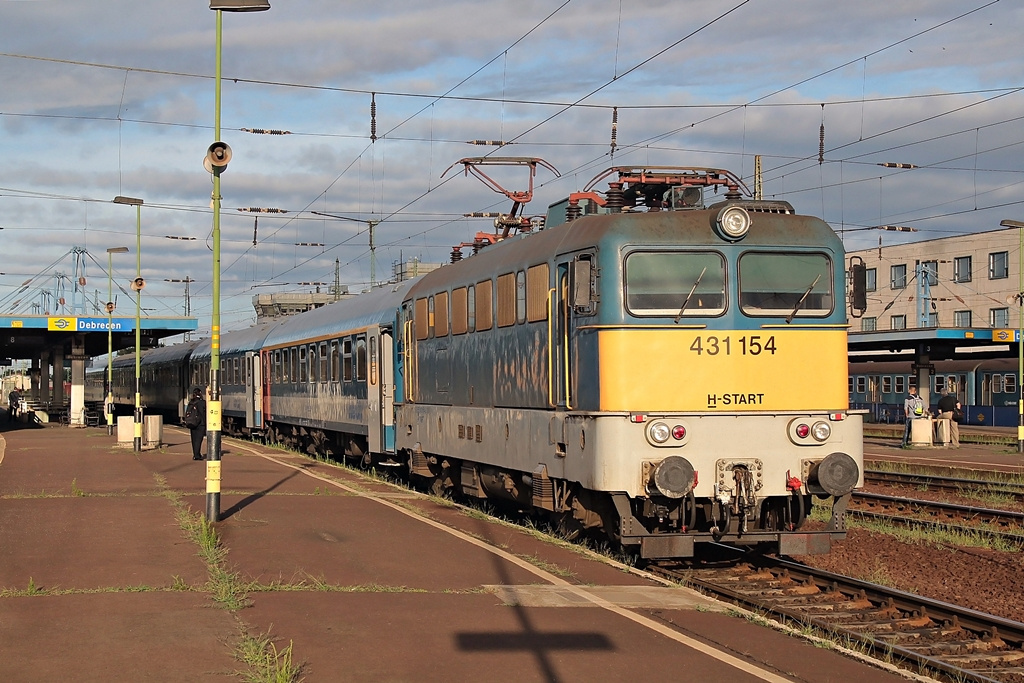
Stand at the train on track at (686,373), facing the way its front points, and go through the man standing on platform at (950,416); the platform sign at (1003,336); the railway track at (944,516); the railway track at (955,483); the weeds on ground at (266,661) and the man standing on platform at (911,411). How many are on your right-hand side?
1

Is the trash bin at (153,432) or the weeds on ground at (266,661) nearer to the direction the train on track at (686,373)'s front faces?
the weeds on ground

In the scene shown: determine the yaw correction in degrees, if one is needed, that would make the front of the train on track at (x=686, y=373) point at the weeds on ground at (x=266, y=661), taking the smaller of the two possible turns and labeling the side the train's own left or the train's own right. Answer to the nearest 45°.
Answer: approximately 90° to the train's own right

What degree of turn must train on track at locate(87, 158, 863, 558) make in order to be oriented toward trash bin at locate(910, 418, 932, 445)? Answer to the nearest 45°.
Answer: approximately 90° to its left

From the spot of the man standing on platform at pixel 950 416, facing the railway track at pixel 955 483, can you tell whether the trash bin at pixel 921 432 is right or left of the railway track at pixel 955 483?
right

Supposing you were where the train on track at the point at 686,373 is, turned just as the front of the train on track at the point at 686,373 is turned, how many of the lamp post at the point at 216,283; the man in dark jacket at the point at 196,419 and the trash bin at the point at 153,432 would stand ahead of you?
0

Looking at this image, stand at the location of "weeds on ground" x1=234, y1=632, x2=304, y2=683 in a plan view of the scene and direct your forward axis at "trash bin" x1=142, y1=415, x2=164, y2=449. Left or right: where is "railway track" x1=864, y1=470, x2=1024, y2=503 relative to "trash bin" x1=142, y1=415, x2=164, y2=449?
right

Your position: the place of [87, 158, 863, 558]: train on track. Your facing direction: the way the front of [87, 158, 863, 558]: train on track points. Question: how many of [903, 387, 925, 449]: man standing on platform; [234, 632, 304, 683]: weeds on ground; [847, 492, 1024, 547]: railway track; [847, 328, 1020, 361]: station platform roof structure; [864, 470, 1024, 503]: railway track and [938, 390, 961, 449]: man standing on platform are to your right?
1

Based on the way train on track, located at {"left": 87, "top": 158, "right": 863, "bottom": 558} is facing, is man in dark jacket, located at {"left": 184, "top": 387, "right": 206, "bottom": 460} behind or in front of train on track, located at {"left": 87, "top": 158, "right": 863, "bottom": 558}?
behind

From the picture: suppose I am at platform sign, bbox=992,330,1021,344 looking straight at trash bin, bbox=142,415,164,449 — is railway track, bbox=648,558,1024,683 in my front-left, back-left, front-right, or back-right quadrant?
front-left

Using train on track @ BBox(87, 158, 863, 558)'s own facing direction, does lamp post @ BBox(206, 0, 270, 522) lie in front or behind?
in front

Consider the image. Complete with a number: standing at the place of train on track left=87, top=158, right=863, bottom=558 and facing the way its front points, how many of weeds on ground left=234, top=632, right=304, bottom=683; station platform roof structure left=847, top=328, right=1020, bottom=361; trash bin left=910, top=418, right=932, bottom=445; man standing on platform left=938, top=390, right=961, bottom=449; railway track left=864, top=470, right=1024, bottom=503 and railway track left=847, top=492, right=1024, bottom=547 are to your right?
1

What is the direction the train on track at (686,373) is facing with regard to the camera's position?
facing the viewer and to the right of the viewer

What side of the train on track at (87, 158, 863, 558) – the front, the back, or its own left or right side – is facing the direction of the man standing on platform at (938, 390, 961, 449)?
left

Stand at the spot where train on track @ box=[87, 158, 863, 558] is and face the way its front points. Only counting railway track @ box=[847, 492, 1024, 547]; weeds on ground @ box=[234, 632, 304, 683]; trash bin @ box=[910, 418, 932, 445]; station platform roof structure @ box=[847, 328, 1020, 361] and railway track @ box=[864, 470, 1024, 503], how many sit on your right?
1

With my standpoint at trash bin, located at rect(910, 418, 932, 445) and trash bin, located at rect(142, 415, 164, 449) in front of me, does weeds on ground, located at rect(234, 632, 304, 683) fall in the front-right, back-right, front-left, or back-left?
front-left
